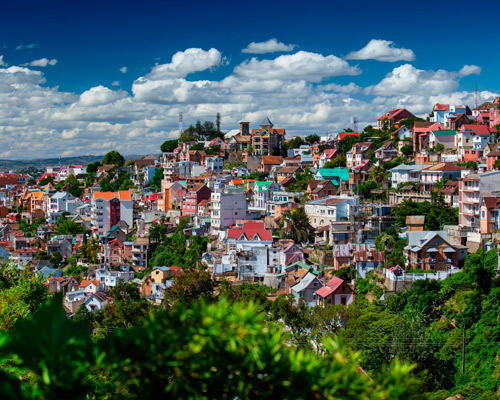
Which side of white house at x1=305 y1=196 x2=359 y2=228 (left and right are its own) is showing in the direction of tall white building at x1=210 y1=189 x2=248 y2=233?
right

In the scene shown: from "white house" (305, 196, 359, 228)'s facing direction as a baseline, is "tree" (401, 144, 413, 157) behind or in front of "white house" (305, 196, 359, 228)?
behind

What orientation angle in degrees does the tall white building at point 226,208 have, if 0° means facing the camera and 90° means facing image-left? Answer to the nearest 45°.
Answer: approximately 45°

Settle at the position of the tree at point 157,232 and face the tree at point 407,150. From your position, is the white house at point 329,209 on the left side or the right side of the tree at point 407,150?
right

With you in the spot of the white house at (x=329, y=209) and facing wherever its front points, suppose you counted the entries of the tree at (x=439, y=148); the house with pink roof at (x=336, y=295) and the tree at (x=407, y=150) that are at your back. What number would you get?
2

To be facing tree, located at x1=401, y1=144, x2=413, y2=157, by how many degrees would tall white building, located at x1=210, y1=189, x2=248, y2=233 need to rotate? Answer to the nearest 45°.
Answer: approximately 135° to its left

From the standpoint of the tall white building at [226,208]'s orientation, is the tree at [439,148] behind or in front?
behind

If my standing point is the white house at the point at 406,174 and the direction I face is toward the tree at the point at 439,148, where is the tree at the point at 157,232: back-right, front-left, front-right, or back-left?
back-left

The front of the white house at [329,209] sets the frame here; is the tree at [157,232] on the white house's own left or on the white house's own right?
on the white house's own right

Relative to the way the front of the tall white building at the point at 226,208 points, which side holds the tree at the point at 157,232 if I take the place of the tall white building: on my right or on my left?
on my right

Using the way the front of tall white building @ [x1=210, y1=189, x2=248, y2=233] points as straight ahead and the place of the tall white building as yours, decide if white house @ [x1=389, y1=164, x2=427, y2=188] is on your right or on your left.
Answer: on your left

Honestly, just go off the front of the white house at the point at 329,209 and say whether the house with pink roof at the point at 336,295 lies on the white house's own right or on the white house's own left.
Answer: on the white house's own left
